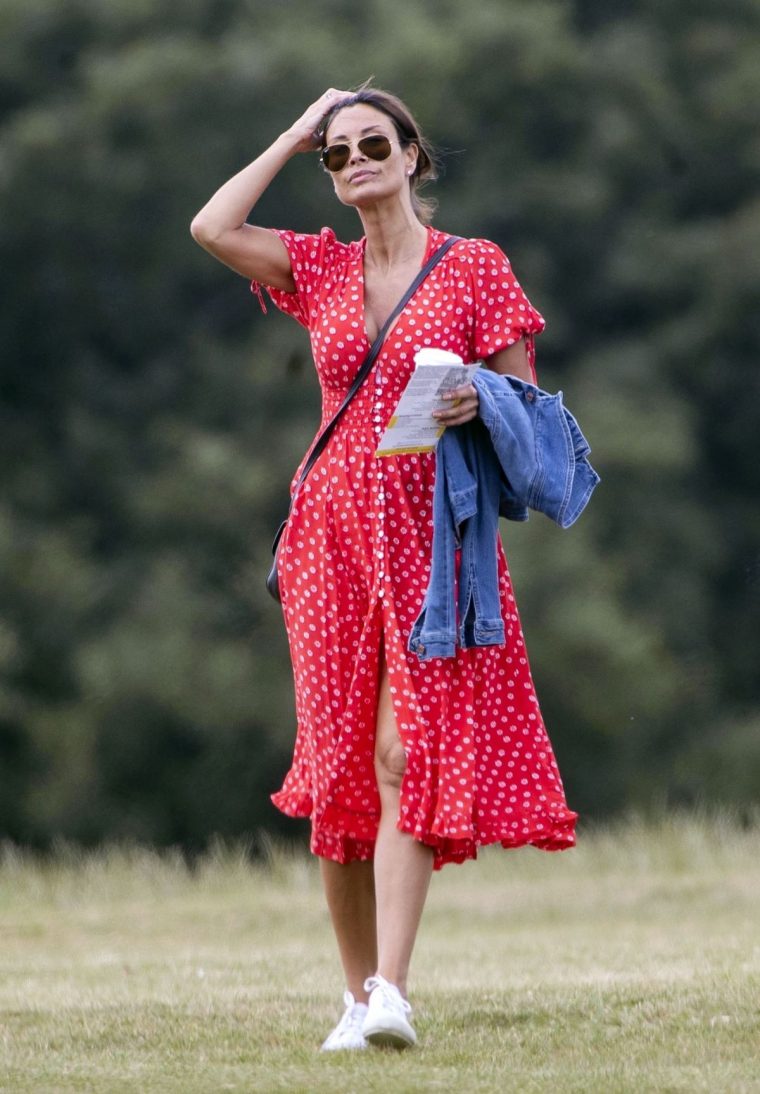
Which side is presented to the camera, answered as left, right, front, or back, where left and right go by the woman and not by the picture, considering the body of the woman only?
front
